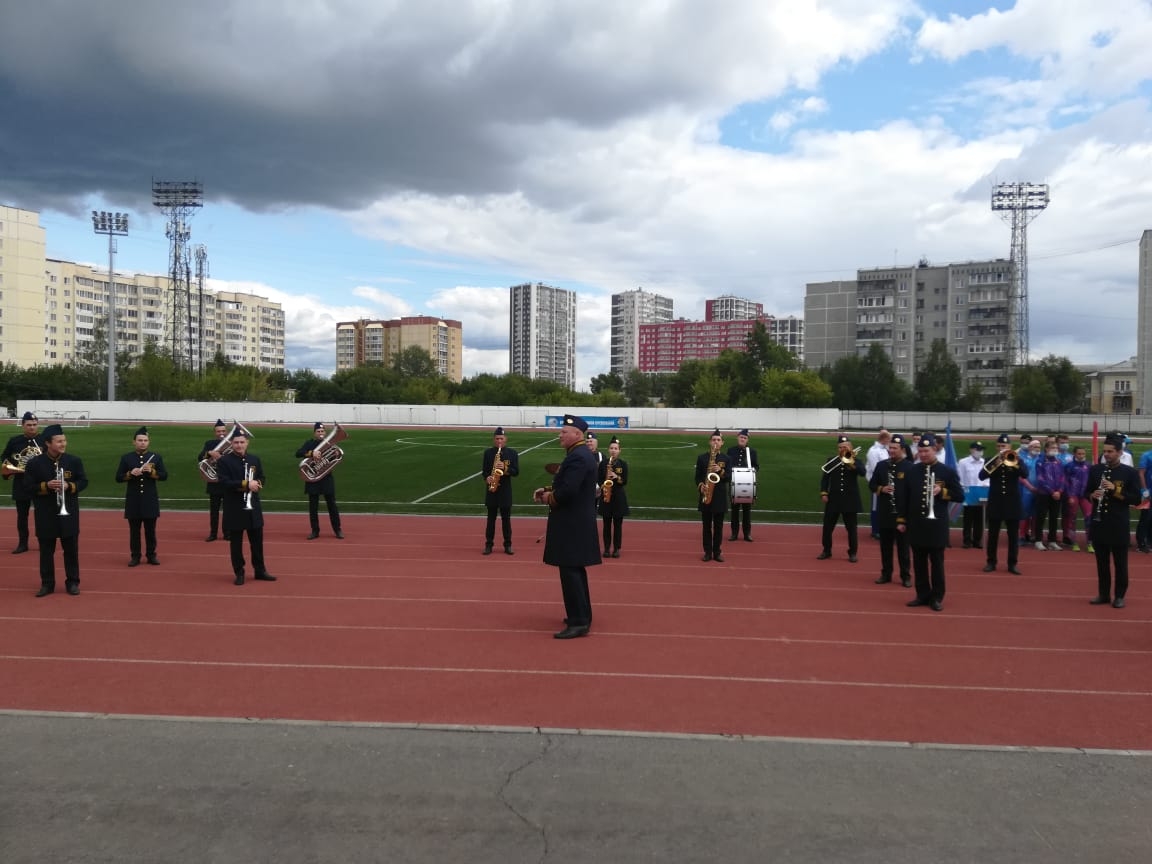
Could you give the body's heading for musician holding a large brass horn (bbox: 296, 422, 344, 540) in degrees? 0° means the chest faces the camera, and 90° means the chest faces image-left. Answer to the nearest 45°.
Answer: approximately 0°

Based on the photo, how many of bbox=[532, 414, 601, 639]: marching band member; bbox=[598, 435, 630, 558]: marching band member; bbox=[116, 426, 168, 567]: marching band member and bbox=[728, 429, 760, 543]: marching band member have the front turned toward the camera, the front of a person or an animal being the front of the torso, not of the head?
3

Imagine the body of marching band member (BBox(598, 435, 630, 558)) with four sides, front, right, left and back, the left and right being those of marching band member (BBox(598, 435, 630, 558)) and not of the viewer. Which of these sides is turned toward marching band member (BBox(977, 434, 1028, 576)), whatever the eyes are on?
left

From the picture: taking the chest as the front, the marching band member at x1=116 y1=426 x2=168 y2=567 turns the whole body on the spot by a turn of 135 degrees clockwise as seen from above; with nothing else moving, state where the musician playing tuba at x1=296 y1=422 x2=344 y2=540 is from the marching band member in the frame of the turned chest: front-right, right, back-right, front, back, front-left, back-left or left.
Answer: right

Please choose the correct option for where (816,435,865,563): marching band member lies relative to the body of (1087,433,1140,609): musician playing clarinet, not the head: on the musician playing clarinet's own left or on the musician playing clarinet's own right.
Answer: on the musician playing clarinet's own right

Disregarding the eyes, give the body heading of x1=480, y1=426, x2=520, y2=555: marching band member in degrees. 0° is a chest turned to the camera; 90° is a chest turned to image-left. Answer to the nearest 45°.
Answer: approximately 0°

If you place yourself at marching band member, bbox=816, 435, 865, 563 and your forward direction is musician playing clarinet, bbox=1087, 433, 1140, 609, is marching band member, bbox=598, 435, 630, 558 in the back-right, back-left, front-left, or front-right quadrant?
back-right

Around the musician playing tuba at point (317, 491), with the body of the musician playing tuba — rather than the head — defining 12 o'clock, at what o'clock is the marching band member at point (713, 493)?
The marching band member is roughly at 10 o'clock from the musician playing tuba.

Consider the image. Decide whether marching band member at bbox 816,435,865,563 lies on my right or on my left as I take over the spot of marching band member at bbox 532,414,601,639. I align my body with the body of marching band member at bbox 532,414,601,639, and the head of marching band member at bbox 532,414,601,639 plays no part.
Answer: on my right

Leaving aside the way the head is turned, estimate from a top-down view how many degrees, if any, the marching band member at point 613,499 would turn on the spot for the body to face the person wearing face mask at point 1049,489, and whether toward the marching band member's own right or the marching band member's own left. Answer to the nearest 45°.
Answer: approximately 90° to the marching band member's own left
